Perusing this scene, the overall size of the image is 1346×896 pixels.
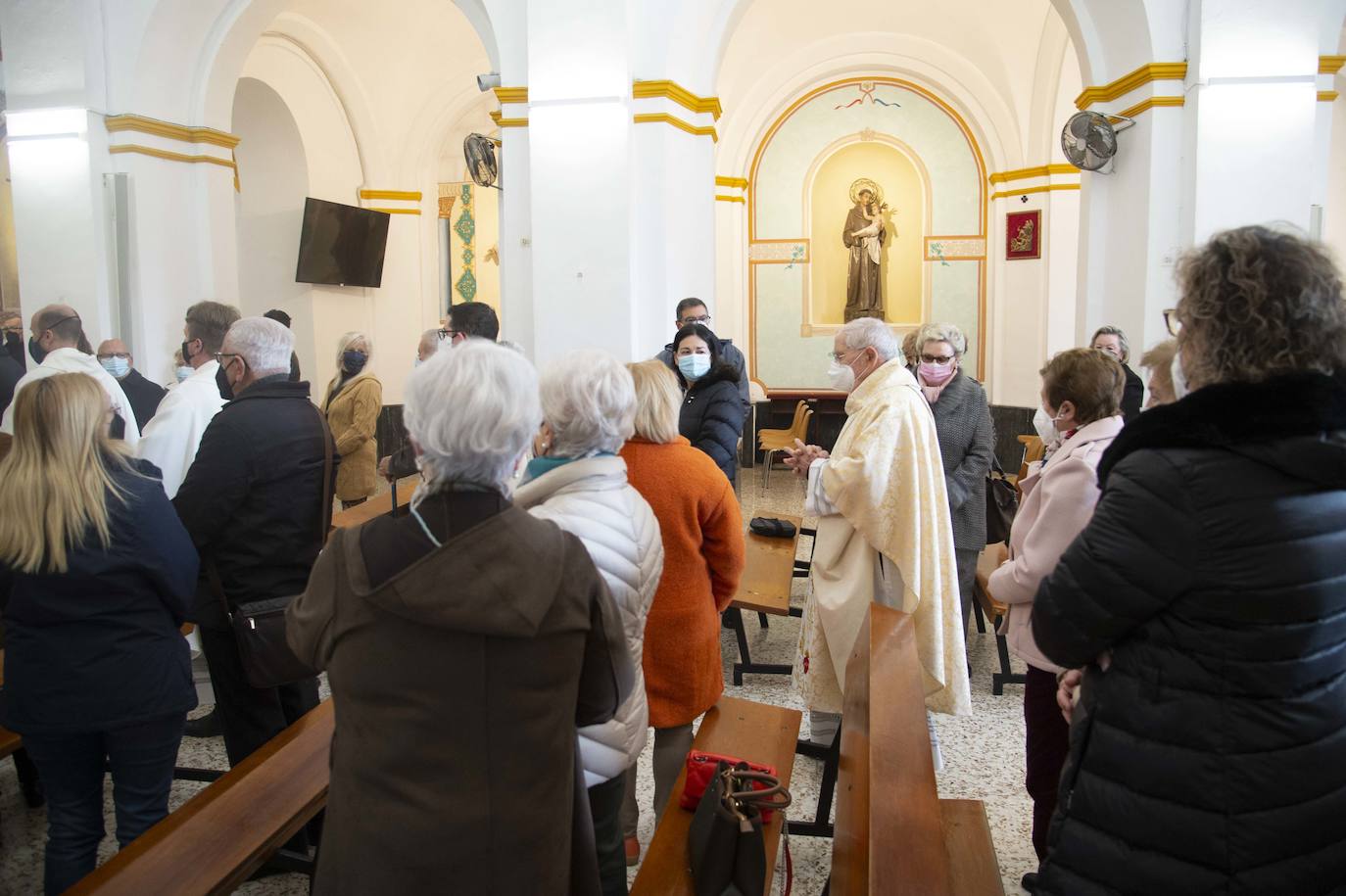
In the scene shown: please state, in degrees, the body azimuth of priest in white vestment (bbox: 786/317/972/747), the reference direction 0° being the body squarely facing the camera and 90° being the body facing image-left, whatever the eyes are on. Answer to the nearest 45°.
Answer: approximately 90°

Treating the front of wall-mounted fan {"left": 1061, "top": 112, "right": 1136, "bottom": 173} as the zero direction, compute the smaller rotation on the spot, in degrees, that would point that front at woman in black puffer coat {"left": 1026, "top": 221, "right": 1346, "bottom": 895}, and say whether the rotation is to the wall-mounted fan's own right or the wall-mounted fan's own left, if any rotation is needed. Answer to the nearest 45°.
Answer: approximately 45° to the wall-mounted fan's own left

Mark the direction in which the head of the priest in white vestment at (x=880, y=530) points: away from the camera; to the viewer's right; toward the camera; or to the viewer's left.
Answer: to the viewer's left

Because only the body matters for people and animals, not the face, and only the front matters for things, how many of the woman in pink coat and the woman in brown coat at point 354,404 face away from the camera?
0

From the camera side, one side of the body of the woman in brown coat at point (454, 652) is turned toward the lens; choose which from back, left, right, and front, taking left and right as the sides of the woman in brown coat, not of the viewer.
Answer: back

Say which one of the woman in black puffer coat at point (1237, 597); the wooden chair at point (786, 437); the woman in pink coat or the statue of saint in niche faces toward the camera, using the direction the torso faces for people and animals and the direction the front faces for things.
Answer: the statue of saint in niche

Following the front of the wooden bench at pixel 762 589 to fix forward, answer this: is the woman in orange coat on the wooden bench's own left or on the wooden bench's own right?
on the wooden bench's own left

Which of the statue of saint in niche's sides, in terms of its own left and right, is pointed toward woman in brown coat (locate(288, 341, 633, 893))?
front

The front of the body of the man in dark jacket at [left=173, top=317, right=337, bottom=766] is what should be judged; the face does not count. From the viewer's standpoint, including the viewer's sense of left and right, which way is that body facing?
facing away from the viewer and to the left of the viewer

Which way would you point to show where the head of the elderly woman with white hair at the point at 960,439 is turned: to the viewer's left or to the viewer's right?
to the viewer's left
